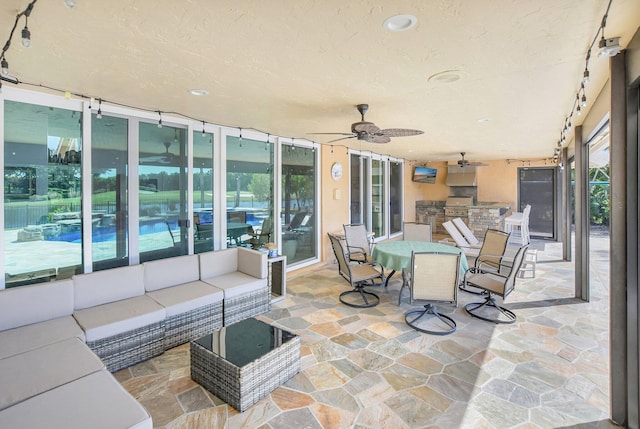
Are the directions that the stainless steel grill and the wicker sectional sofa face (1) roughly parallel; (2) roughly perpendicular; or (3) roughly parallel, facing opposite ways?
roughly perpendicular

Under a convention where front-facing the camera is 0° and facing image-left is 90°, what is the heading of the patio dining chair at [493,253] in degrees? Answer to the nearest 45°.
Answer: approximately 45°

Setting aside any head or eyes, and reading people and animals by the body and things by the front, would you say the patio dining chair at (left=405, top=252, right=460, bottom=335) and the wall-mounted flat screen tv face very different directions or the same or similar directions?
very different directions

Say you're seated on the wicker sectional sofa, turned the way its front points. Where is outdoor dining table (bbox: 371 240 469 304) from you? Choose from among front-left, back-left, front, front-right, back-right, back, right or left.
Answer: front-left

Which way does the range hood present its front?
toward the camera

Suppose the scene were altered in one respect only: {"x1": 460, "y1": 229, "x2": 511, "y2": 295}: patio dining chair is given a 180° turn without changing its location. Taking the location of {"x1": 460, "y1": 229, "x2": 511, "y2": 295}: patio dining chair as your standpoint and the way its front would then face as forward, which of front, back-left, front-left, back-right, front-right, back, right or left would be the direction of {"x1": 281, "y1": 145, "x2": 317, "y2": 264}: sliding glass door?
back-left

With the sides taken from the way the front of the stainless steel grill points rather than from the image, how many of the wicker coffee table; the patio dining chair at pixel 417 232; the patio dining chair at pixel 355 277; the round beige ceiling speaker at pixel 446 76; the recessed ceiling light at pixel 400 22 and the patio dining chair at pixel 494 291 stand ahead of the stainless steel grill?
6

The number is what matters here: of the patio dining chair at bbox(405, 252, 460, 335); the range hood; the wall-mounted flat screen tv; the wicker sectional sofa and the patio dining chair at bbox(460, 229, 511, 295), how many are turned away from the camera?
1

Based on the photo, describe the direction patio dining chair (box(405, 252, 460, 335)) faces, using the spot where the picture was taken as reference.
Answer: facing away from the viewer

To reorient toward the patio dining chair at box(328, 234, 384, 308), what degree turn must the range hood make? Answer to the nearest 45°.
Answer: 0° — it already faces it

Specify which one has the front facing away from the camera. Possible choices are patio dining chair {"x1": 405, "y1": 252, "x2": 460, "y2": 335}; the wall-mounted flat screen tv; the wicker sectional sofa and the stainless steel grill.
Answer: the patio dining chair

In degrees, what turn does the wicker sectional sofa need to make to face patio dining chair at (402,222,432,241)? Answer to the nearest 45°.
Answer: approximately 45° to its left

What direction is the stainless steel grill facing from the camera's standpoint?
toward the camera

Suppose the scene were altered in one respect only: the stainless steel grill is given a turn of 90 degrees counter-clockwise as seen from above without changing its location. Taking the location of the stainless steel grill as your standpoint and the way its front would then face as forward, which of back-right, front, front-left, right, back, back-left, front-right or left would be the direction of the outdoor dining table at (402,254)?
right

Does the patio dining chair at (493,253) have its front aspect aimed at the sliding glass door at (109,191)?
yes

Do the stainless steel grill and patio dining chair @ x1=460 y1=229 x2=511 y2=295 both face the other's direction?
no

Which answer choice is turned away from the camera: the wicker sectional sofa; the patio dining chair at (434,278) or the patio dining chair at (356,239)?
the patio dining chair at (434,278)
